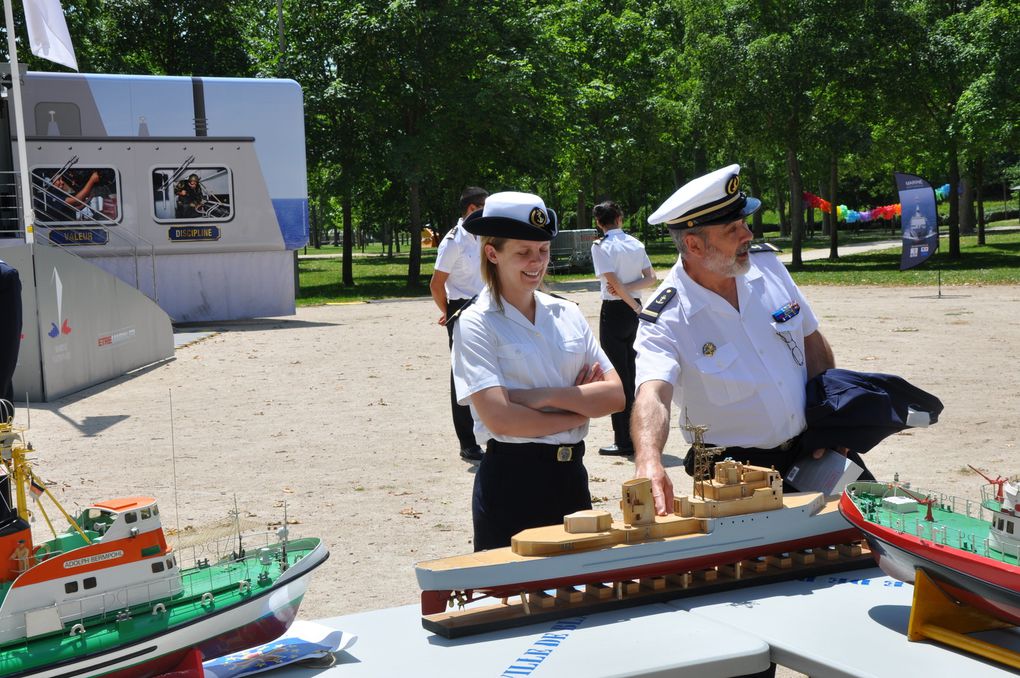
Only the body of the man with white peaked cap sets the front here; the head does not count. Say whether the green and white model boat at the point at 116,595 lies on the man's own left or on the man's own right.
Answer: on the man's own right

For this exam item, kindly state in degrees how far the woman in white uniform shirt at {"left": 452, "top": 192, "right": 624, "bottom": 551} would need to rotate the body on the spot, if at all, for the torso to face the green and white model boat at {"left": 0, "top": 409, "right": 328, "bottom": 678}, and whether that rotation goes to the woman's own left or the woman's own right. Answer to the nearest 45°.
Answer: approximately 90° to the woman's own right

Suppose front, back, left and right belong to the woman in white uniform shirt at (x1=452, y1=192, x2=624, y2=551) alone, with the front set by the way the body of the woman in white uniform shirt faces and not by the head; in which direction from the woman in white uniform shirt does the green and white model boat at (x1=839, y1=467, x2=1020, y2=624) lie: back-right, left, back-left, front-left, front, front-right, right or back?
front

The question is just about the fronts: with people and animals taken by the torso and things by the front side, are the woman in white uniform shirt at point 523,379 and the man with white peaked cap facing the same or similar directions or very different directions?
same or similar directions

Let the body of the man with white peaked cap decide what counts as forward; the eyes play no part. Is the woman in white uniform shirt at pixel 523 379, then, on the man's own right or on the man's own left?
on the man's own right

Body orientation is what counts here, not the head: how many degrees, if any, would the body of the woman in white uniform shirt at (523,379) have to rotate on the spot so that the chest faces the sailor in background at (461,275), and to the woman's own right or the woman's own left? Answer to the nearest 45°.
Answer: approximately 135° to the woman's own left

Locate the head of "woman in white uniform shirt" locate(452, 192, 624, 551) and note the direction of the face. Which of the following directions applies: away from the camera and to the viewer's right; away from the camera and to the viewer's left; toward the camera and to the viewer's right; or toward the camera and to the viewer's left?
toward the camera and to the viewer's right

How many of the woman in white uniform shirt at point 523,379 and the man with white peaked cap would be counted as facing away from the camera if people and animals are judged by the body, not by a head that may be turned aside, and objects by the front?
0
